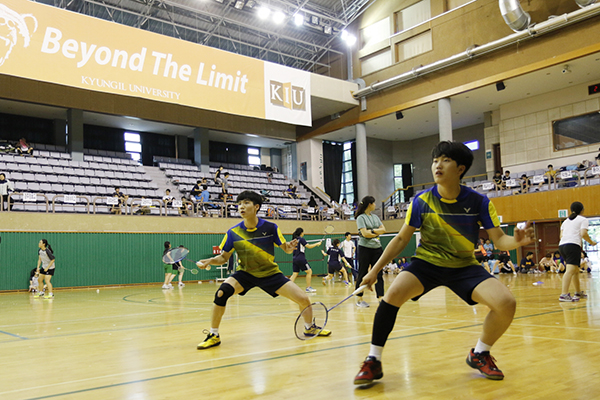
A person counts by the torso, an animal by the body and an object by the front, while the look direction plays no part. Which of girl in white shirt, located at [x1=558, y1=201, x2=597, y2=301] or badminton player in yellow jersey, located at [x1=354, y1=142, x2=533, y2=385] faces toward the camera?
the badminton player in yellow jersey

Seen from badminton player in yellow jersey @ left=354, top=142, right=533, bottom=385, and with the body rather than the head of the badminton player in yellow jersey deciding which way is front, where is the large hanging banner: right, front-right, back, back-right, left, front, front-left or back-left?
back-right

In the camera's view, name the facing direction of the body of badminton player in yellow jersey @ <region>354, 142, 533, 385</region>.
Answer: toward the camera

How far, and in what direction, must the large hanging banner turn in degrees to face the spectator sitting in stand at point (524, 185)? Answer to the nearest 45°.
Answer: approximately 45° to its left

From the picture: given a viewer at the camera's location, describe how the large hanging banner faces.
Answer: facing the viewer and to the right of the viewer

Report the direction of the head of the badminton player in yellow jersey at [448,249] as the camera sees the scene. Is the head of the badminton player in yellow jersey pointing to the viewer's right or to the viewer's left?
to the viewer's left

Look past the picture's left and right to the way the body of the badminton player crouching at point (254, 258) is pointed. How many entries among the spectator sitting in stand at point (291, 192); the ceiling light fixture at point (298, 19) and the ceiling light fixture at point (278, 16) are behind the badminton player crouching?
3

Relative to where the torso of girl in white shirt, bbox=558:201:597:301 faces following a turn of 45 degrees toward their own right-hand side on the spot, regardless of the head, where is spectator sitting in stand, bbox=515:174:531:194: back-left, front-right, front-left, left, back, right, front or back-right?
left

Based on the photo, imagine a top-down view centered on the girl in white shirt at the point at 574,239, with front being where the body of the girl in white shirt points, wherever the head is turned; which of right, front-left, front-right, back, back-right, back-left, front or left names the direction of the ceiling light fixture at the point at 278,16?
left

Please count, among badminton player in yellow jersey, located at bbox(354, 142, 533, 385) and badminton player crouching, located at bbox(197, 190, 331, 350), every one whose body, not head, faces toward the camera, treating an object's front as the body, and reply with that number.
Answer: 2

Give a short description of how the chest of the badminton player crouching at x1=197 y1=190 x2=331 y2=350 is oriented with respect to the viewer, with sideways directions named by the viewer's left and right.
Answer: facing the viewer

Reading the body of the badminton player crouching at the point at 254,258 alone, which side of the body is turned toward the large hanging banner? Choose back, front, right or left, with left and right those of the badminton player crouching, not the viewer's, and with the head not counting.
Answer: back

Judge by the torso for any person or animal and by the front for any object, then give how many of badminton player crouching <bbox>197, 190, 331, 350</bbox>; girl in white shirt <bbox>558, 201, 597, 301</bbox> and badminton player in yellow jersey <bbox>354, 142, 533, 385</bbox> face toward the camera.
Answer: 2

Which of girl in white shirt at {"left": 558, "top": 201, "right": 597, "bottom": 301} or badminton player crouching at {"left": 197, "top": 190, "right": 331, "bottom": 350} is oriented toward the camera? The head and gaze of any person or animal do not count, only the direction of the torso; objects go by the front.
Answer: the badminton player crouching

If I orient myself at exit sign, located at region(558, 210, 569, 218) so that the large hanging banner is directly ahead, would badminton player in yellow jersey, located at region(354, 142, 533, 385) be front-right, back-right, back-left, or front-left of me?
front-left

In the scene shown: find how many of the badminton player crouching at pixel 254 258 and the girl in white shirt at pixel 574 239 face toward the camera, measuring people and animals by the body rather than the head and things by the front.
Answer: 1

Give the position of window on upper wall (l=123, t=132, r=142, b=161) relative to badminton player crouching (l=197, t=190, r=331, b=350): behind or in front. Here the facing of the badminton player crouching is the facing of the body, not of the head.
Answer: behind
